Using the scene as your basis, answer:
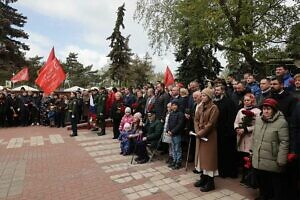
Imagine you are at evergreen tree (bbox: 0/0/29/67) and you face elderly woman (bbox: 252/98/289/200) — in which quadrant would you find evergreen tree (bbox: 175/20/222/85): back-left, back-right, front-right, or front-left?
front-left

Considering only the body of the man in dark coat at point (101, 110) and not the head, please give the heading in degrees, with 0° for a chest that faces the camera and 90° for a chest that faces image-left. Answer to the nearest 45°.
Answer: approximately 45°

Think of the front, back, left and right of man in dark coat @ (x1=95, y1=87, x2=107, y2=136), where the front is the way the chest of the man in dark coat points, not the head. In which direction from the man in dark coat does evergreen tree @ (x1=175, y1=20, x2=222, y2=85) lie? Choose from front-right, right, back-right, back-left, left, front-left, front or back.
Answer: back

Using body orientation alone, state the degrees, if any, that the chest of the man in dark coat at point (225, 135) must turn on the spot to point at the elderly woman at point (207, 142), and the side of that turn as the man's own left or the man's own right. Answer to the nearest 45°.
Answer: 0° — they already face them

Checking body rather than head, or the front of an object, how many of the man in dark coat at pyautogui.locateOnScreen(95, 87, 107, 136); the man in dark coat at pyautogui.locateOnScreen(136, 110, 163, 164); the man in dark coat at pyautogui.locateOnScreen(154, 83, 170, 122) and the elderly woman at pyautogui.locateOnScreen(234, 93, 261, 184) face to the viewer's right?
0

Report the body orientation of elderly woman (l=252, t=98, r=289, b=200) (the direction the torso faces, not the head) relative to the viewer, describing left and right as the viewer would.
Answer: facing the viewer and to the left of the viewer

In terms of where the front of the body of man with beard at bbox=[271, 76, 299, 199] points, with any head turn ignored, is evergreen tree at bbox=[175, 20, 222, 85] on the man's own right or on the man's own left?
on the man's own right

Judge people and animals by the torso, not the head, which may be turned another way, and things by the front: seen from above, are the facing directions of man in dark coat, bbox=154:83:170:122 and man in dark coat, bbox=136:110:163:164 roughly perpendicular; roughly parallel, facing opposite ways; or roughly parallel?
roughly parallel

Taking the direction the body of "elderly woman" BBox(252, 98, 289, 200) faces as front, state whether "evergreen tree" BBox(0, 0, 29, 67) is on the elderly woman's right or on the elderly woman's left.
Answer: on the elderly woman's right

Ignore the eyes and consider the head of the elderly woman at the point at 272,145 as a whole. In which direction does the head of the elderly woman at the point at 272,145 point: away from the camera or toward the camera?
toward the camera

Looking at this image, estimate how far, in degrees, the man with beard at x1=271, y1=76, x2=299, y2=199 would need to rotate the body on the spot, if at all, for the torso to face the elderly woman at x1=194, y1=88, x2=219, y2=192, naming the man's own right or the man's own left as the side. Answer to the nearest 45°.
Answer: approximately 45° to the man's own right

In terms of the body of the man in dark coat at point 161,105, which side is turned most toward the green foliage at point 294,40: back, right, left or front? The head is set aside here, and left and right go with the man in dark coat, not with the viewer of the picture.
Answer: back

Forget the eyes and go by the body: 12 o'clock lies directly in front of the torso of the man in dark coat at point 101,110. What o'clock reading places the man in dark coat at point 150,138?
the man in dark coat at point 150,138 is roughly at 10 o'clock from the man in dark coat at point 101,110.

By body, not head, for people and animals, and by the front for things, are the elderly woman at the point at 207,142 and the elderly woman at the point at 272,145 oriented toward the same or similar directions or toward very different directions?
same or similar directions
